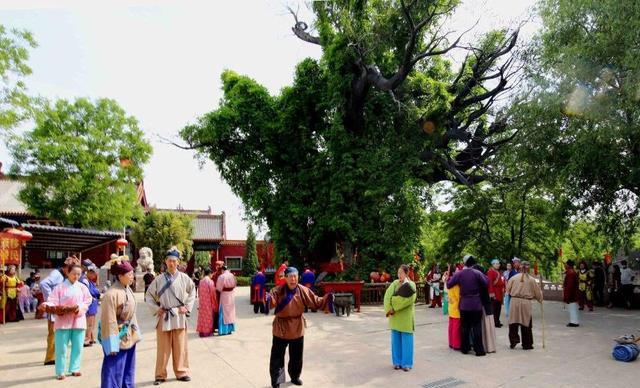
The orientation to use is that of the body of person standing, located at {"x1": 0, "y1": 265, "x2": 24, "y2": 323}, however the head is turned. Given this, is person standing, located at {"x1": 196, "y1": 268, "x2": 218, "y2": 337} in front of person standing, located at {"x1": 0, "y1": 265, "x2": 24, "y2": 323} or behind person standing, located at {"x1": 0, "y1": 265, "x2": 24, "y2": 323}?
in front

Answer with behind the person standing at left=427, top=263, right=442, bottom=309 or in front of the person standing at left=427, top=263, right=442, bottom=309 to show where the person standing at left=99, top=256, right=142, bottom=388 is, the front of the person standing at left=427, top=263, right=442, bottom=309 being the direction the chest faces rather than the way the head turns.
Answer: in front

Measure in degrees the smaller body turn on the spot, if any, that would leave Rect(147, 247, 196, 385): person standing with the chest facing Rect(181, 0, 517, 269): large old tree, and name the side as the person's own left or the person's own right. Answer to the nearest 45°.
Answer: approximately 135° to the person's own left

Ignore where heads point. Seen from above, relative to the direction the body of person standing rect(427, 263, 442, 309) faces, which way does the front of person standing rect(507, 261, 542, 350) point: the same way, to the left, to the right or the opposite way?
the opposite way

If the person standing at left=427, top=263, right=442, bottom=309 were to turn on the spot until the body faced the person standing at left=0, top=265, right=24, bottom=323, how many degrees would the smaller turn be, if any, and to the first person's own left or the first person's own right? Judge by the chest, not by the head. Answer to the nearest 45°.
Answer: approximately 45° to the first person's own right

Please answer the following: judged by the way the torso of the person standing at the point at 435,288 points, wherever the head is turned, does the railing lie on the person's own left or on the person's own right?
on the person's own right

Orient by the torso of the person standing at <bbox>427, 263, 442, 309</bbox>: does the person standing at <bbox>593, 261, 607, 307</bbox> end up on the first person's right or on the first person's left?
on the first person's left
